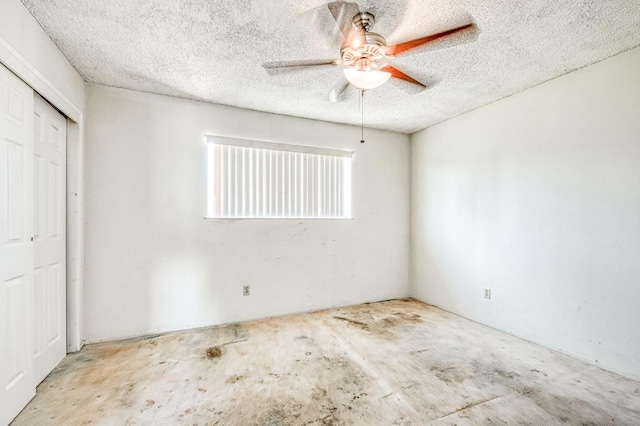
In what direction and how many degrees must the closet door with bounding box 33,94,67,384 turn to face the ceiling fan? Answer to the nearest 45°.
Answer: approximately 45° to its right

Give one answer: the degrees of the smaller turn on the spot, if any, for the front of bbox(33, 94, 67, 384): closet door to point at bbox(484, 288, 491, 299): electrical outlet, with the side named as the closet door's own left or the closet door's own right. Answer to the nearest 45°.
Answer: approximately 45° to the closet door's own right

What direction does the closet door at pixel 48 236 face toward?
to the viewer's right

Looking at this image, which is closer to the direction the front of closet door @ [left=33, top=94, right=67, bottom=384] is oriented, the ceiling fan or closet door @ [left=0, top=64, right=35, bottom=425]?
the ceiling fan

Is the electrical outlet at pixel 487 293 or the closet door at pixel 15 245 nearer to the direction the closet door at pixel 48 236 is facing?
the electrical outlet

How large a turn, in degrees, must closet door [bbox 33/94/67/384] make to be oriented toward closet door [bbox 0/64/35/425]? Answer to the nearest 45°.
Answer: approximately 90° to its right
